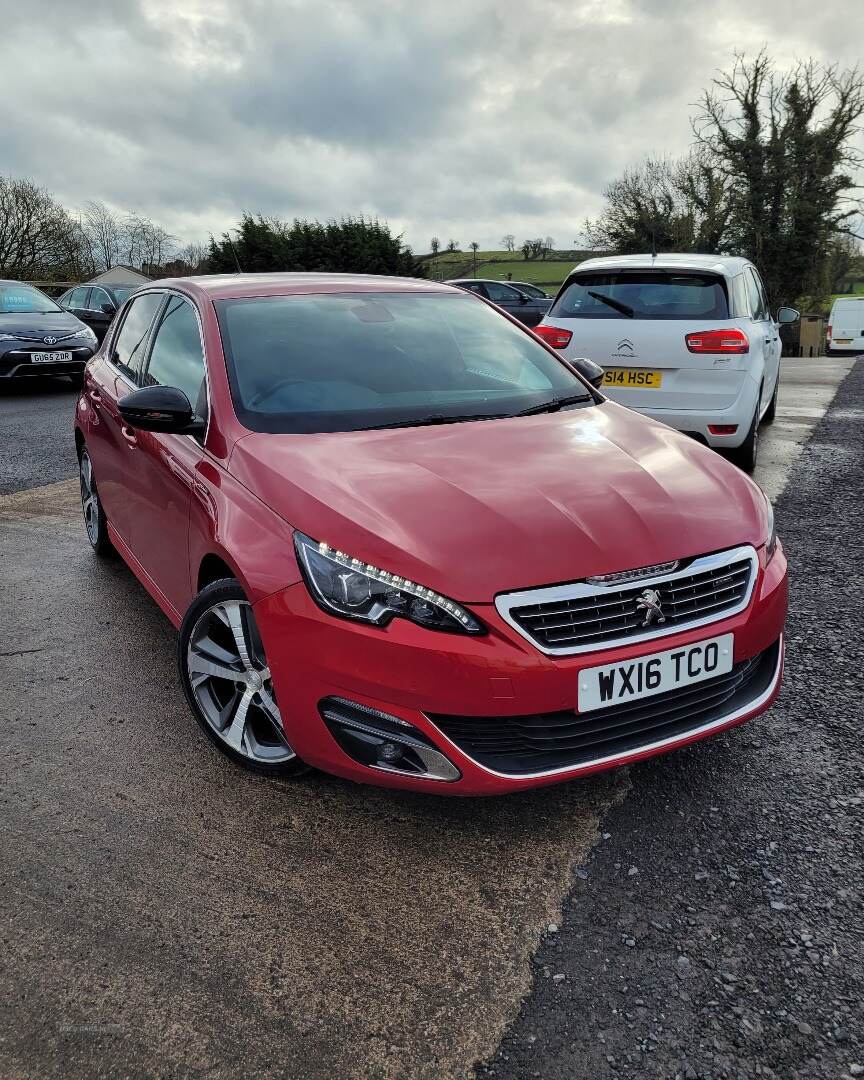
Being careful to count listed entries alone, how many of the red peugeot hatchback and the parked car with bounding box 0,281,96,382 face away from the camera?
0

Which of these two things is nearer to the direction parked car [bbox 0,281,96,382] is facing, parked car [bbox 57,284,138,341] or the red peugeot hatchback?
the red peugeot hatchback

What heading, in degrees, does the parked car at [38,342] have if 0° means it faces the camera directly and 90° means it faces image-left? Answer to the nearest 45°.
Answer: approximately 315°

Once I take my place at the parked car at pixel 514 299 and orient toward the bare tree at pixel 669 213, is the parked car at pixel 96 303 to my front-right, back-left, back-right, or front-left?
back-left

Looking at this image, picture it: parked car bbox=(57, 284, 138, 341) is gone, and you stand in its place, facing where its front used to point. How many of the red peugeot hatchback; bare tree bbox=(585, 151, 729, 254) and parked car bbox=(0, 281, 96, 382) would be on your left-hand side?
1

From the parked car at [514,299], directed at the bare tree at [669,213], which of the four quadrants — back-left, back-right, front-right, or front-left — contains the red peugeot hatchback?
back-right

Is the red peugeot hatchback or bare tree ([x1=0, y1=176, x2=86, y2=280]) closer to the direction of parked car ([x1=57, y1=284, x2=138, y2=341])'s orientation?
the red peugeot hatchback

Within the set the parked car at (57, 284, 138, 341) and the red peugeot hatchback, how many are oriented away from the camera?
0

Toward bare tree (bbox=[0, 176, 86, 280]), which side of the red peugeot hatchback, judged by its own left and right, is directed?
back

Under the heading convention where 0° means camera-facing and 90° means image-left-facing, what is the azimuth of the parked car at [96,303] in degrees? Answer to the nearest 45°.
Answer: approximately 315°

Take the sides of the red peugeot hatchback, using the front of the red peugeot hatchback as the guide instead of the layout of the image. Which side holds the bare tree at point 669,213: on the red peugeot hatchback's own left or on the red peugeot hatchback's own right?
on the red peugeot hatchback's own left

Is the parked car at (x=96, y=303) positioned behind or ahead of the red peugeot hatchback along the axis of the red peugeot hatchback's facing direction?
behind

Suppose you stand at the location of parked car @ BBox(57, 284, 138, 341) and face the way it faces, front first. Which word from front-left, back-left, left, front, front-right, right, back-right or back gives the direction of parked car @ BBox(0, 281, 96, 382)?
front-right

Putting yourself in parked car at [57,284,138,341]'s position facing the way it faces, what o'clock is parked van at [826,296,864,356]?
parked van at [826,296,864,356] is roughly at 10 o'clock from parked car at [57,284,138,341].
